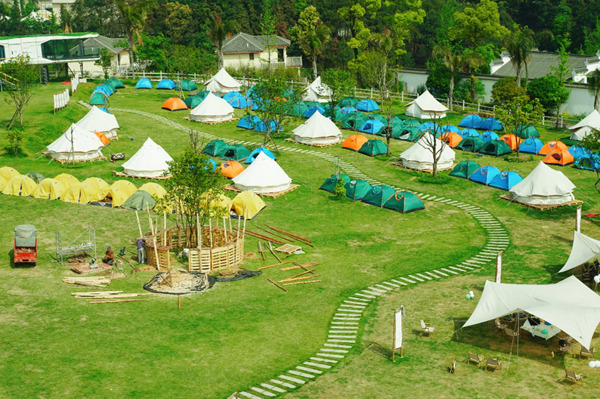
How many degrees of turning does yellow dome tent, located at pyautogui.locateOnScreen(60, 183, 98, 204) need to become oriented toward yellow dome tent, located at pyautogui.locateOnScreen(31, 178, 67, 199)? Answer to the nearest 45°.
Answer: approximately 135° to its right

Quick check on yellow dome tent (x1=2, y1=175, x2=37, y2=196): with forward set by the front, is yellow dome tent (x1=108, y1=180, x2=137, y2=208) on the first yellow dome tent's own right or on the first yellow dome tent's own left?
on the first yellow dome tent's own left

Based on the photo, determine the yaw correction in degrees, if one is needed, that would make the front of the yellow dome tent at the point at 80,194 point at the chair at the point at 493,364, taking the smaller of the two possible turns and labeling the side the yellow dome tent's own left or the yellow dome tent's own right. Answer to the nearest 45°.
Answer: approximately 45° to the yellow dome tent's own left

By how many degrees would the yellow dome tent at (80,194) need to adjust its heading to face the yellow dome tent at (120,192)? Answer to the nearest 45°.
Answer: approximately 90° to its left

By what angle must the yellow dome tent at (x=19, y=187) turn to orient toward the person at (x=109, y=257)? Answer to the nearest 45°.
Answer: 0° — it already faces them

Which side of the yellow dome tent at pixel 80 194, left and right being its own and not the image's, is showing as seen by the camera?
front

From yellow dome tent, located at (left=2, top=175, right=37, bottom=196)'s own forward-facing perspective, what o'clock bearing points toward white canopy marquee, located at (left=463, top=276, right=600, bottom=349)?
The white canopy marquee is roughly at 11 o'clock from the yellow dome tent.

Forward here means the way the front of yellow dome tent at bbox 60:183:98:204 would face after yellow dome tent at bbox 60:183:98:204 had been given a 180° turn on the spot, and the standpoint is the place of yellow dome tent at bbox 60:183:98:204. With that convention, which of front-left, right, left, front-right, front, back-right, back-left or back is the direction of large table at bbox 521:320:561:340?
back-right

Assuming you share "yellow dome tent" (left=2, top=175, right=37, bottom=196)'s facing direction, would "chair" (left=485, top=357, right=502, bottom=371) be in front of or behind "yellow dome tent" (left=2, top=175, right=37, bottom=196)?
in front

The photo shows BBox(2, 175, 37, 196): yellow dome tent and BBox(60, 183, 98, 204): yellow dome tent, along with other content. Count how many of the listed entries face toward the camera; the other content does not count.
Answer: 2

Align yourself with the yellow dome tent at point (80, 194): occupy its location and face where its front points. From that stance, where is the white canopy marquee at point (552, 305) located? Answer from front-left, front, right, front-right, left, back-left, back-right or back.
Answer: front-left

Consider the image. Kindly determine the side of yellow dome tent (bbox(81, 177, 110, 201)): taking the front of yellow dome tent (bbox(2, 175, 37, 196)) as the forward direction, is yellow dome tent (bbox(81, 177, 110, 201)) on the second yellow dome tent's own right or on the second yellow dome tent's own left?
on the second yellow dome tent's own left

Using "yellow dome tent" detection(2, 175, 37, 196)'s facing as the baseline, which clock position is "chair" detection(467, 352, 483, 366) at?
The chair is roughly at 11 o'clock from the yellow dome tent.
